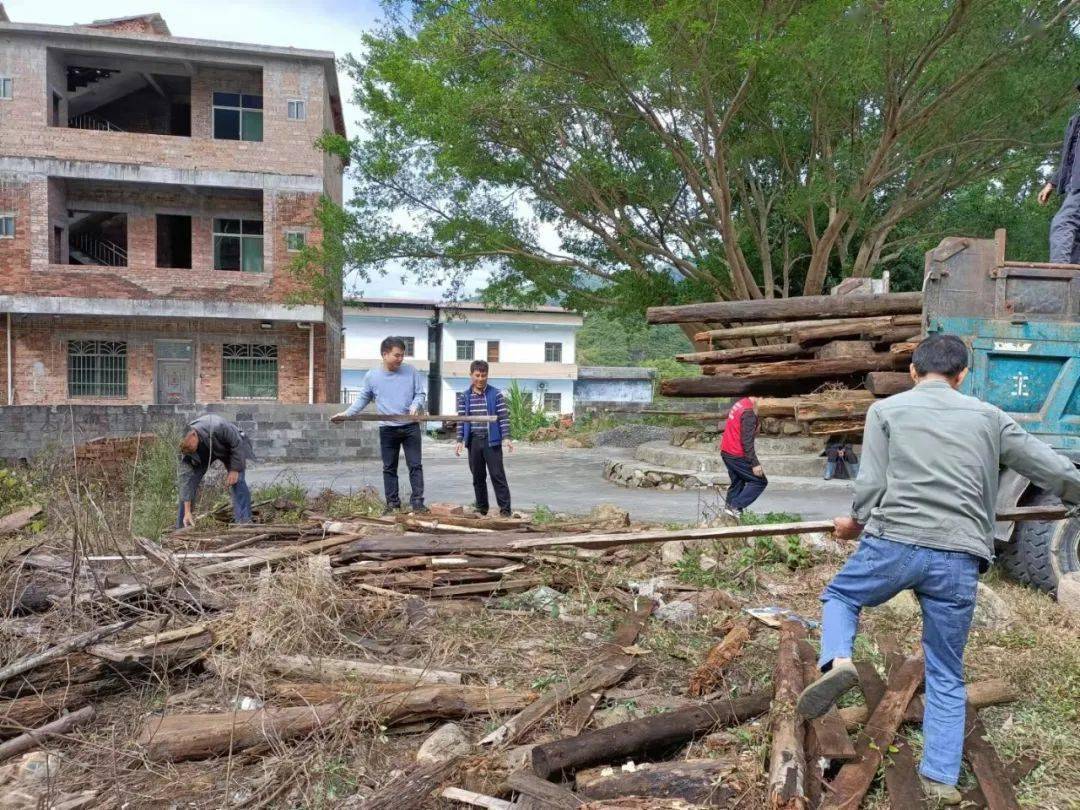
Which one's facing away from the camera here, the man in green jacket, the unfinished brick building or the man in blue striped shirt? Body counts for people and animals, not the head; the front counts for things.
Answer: the man in green jacket

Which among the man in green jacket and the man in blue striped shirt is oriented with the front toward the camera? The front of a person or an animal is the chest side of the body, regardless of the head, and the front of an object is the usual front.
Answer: the man in blue striped shirt

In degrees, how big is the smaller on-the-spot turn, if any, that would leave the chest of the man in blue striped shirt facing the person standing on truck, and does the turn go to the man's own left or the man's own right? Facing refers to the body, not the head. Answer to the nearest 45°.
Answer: approximately 45° to the man's own left

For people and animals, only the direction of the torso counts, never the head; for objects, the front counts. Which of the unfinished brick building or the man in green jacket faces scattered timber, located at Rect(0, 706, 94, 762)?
the unfinished brick building

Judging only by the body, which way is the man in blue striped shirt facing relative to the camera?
toward the camera

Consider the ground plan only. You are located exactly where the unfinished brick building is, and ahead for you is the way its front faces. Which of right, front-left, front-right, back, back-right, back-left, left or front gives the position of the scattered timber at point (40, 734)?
front

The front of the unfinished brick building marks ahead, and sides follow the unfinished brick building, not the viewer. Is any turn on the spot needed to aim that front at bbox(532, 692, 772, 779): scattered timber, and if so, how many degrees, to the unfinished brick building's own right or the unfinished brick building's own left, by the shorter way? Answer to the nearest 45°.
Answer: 0° — it already faces it

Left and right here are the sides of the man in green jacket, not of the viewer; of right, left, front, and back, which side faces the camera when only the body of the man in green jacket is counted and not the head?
back

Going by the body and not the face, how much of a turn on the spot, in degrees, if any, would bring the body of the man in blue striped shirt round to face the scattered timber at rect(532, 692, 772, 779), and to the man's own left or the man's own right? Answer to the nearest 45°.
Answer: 0° — they already face it

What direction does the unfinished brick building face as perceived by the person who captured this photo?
facing the viewer

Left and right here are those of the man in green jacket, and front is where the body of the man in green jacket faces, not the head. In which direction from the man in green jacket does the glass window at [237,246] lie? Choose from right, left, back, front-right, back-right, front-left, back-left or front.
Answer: front-left

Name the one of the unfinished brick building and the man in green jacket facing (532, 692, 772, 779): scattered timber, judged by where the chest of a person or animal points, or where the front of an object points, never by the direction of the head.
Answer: the unfinished brick building

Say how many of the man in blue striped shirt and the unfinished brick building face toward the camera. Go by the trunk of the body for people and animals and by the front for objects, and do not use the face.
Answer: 2

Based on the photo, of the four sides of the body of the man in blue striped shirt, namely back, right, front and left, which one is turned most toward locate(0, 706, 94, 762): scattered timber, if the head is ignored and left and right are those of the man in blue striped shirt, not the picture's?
front

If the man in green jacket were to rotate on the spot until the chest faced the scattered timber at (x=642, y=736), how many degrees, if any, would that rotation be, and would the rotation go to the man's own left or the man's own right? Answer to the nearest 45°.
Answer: approximately 90° to the man's own left
